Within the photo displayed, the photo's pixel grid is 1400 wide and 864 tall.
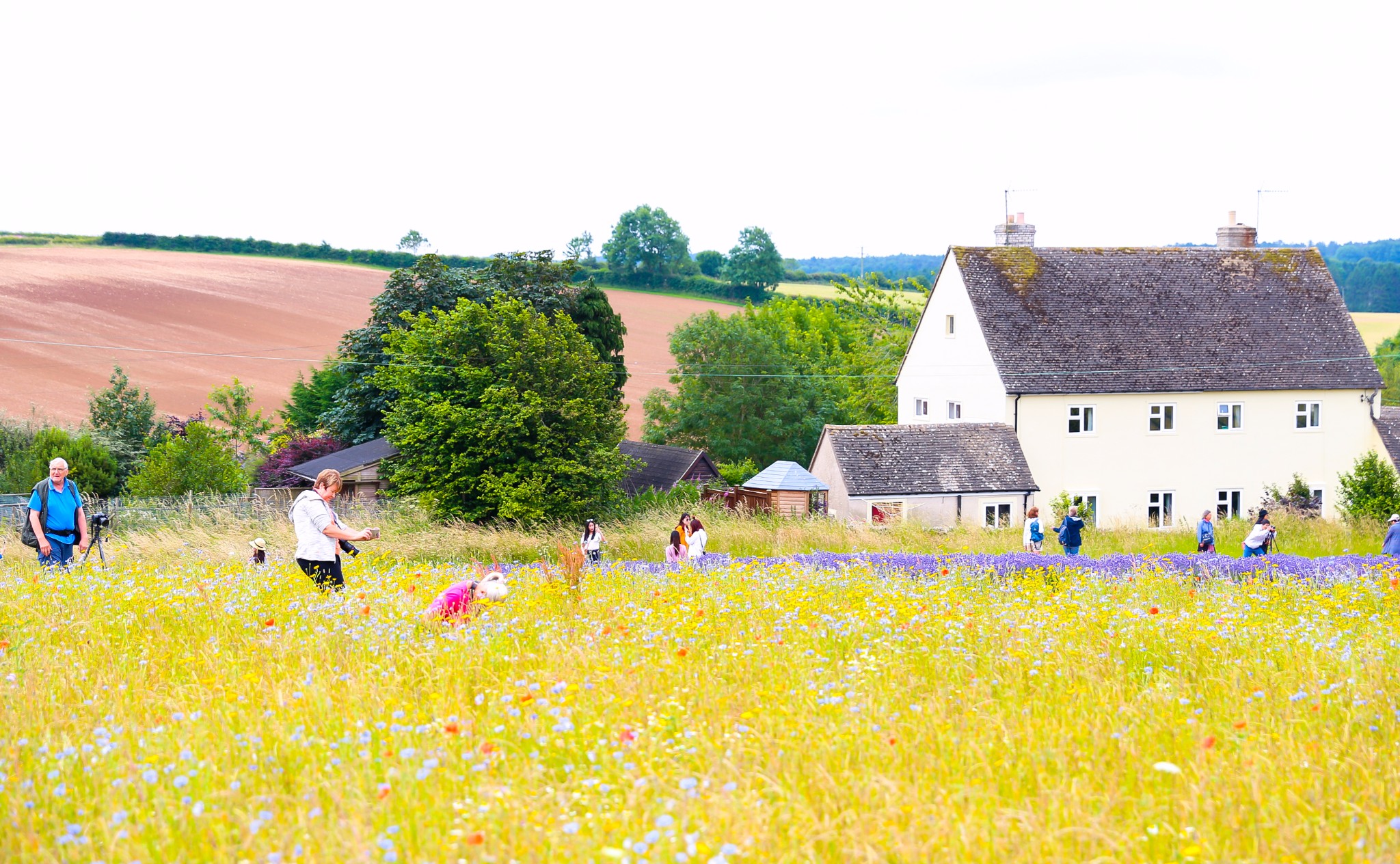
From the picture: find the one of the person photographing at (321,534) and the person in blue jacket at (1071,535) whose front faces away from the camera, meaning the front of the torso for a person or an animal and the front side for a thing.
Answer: the person in blue jacket

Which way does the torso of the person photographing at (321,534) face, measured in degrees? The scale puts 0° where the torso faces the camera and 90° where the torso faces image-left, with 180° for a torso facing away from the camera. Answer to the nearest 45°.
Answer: approximately 270°

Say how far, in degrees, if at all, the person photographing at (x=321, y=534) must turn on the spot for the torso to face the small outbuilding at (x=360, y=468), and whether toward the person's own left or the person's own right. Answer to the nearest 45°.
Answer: approximately 90° to the person's own left

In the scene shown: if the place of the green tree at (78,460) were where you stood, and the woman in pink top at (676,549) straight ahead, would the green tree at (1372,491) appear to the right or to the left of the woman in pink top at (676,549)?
left

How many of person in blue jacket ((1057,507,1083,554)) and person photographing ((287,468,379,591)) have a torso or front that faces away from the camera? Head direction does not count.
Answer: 1

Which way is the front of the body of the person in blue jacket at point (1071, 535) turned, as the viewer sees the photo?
away from the camera
